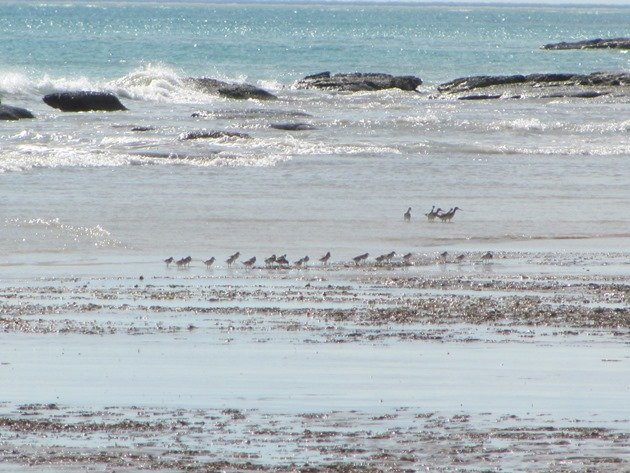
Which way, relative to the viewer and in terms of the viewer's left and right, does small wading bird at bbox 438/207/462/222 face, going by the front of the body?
facing to the right of the viewer
